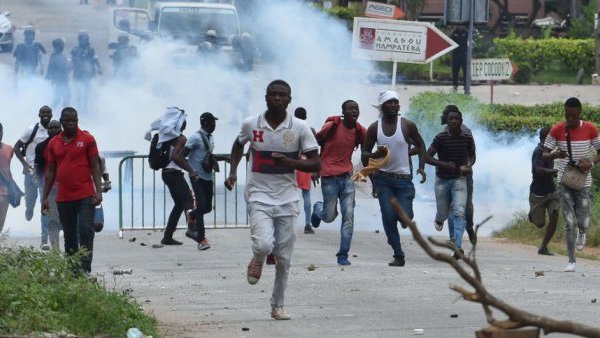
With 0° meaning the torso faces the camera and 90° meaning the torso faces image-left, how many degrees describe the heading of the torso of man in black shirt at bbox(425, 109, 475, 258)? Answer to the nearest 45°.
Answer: approximately 0°

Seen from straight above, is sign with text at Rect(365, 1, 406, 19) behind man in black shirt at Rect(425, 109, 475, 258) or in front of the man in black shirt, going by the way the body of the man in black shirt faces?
behind

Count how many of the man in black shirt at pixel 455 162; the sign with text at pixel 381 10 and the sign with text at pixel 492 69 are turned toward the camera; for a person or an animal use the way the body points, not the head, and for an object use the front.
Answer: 3

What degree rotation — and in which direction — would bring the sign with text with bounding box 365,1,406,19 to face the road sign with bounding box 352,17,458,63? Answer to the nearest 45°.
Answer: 0° — it already faces it

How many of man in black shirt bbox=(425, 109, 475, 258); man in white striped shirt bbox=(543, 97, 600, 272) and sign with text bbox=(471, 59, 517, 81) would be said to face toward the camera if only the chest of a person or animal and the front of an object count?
3

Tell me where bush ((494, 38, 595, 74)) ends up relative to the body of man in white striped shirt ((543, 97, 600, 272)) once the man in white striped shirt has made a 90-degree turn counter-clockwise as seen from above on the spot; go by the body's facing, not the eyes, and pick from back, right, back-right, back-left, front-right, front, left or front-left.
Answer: left

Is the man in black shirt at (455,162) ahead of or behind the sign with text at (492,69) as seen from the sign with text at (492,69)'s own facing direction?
ahead

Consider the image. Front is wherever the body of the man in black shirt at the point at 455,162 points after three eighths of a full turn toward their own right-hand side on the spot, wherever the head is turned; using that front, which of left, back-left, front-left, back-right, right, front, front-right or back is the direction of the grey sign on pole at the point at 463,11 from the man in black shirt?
front-right

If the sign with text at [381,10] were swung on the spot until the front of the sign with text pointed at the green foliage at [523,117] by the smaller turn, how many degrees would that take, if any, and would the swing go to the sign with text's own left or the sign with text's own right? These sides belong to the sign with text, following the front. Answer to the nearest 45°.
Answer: approximately 45° to the sign with text's own left

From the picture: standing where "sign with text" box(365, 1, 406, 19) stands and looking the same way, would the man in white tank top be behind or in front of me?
in front
